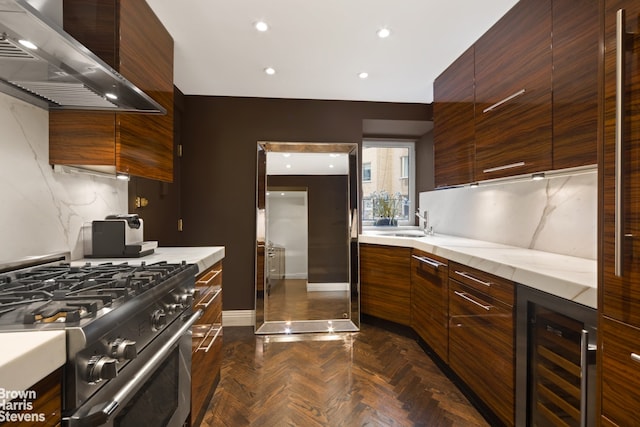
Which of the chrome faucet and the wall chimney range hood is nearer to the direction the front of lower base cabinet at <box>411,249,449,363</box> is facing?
the wall chimney range hood

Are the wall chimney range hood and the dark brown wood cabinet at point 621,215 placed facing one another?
yes

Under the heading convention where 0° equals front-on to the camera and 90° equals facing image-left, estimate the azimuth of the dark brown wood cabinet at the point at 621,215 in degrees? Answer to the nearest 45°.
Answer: approximately 45°

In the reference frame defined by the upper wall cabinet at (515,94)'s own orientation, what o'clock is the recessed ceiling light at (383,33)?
The recessed ceiling light is roughly at 1 o'clock from the upper wall cabinet.

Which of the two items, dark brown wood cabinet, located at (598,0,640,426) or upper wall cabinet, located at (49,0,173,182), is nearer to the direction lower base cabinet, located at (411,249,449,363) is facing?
the upper wall cabinet

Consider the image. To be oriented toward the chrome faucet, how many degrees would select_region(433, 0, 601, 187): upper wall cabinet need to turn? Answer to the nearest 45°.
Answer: approximately 90° to its right

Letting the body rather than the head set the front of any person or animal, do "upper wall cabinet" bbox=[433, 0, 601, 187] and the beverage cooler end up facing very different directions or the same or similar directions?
same or similar directions

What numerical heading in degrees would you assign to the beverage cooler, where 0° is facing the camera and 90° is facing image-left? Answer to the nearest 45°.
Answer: approximately 45°

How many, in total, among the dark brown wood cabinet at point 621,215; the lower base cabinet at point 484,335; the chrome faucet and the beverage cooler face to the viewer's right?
0

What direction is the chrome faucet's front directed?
to the viewer's left

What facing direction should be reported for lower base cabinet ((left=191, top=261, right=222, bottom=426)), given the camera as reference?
facing to the right of the viewer

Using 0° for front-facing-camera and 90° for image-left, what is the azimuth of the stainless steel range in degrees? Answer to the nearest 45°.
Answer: approximately 315°

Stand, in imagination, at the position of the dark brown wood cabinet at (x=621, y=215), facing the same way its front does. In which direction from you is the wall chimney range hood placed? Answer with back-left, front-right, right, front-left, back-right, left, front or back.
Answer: front
